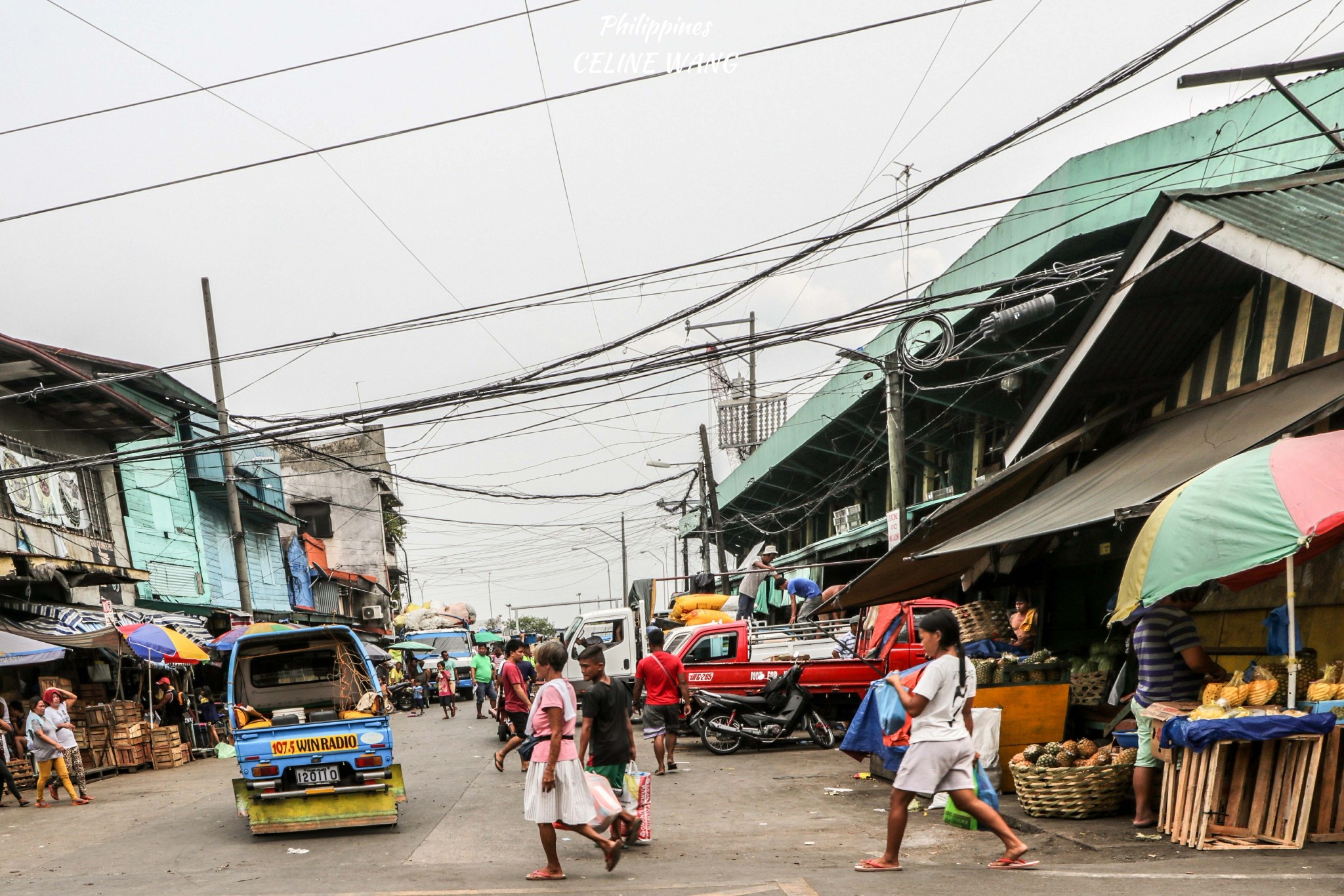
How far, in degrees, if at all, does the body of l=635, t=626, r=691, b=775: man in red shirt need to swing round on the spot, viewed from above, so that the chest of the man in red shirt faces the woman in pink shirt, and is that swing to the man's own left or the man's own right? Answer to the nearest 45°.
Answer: approximately 180°

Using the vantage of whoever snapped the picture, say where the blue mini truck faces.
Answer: facing away from the viewer

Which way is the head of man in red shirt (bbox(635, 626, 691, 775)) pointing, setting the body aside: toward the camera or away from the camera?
away from the camera

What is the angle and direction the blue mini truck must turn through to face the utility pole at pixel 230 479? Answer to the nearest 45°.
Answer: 0° — it already faces it

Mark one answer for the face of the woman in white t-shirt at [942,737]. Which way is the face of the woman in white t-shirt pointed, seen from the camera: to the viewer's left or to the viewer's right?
to the viewer's left

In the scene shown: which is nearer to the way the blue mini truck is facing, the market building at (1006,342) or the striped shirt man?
the market building

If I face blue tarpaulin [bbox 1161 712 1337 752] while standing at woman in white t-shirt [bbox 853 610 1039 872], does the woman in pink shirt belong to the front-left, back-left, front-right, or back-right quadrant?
back-left

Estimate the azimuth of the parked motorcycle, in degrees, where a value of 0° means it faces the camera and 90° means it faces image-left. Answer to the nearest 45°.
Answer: approximately 270°

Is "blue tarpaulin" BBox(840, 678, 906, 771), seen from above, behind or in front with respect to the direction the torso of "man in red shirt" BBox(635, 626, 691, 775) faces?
behind

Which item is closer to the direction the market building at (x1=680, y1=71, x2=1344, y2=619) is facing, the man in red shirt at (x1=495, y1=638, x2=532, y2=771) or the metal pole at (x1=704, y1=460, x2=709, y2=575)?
the man in red shirt

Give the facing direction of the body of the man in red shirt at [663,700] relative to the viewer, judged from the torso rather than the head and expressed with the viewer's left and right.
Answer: facing away from the viewer
